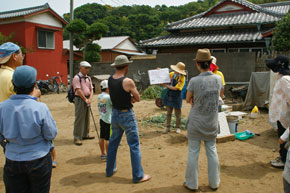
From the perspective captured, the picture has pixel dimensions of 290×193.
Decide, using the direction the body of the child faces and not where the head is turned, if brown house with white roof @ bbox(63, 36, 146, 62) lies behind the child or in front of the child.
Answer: in front

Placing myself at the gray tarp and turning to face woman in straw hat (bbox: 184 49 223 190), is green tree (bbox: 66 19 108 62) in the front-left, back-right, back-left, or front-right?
back-right

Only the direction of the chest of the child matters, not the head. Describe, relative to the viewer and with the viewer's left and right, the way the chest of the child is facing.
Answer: facing away from the viewer and to the right of the viewer

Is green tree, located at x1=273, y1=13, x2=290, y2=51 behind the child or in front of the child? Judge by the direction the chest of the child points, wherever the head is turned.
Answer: in front

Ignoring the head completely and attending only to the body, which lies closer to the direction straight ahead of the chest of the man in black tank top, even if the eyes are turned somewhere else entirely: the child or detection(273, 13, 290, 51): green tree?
the green tree

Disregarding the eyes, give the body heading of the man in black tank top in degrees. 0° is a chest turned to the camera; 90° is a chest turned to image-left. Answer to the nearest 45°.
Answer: approximately 225°

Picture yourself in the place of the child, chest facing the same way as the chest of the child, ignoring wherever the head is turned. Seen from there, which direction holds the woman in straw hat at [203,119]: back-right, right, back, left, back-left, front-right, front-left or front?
right

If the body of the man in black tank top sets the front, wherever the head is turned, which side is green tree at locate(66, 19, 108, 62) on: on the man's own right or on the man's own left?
on the man's own left

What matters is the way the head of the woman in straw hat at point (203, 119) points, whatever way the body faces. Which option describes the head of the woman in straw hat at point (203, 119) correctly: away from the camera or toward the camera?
away from the camera

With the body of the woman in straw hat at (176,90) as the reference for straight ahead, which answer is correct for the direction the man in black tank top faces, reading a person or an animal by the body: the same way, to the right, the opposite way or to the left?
the opposite way

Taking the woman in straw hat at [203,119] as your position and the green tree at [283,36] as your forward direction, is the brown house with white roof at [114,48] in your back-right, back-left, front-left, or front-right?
front-left

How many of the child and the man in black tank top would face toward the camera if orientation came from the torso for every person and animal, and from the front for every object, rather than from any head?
0

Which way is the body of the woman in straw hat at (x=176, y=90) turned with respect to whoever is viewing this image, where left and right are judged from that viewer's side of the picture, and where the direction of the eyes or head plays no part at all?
facing the viewer and to the left of the viewer

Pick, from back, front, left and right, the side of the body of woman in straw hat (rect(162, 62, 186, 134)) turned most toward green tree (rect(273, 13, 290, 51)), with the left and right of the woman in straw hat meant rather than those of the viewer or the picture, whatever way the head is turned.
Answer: back
